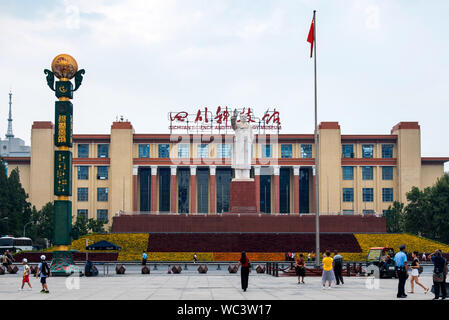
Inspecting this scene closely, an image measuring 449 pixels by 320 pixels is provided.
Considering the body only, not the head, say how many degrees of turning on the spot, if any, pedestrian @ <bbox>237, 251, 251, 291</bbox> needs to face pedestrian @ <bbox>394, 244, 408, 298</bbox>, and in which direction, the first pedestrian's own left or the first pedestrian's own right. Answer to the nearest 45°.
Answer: approximately 135° to the first pedestrian's own right

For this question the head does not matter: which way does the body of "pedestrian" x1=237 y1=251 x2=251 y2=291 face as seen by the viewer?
away from the camera

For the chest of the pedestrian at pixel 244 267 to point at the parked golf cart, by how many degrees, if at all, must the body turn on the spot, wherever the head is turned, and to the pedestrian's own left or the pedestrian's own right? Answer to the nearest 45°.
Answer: approximately 45° to the pedestrian's own right

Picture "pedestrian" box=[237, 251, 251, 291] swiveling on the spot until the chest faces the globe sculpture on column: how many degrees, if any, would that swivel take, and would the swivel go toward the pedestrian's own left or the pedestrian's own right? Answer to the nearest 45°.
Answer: approximately 45° to the pedestrian's own left

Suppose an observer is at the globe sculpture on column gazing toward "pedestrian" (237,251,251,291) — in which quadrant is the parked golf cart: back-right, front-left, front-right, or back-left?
front-left
